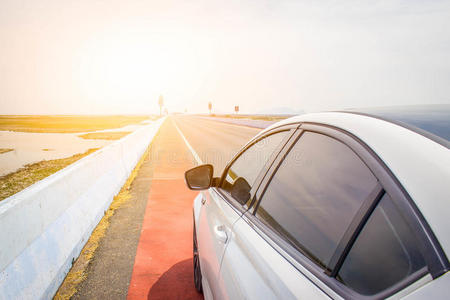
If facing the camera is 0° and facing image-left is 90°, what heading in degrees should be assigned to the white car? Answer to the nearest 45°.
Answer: approximately 135°
